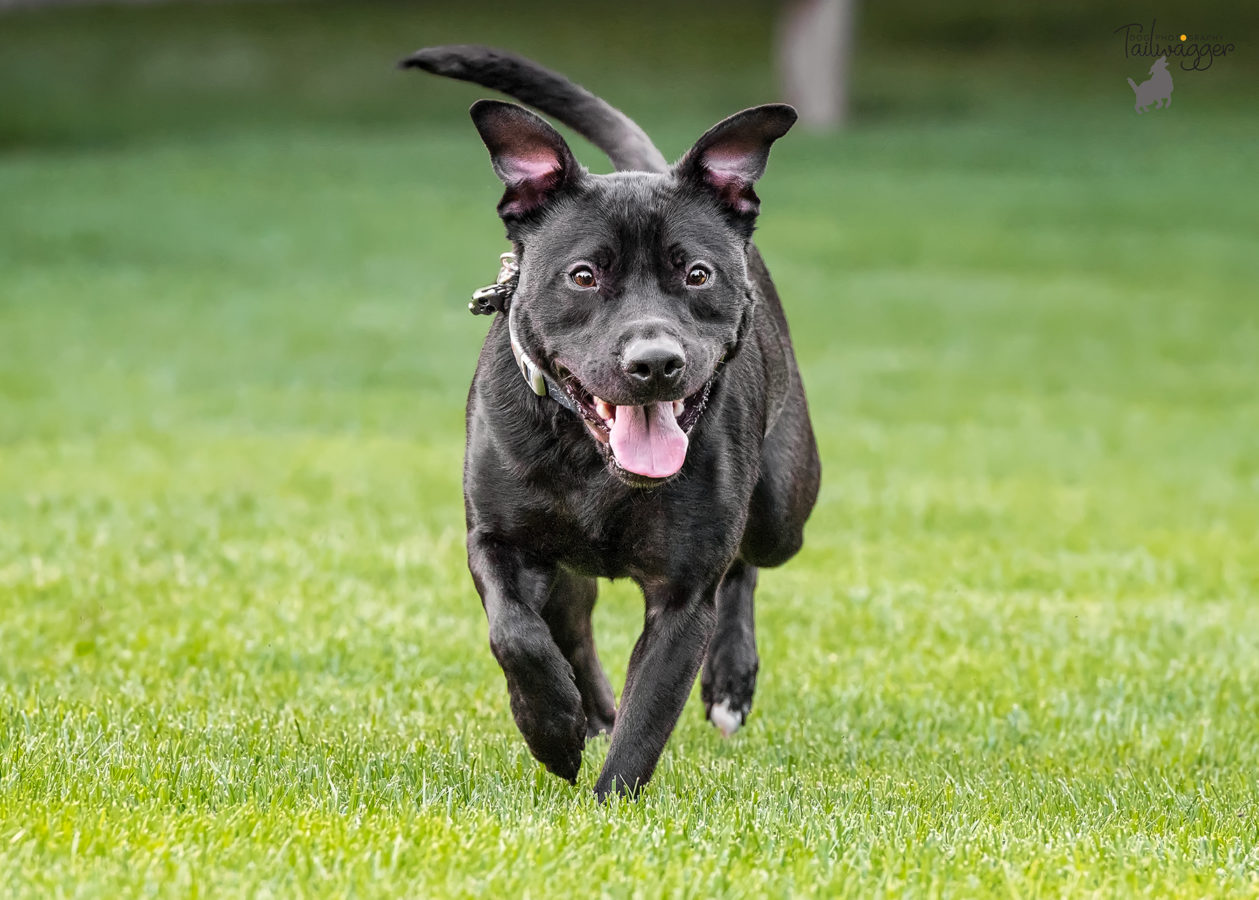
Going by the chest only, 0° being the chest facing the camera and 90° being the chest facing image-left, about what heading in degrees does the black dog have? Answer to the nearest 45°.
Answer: approximately 0°

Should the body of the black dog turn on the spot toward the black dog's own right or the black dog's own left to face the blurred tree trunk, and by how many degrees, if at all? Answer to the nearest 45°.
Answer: approximately 180°
